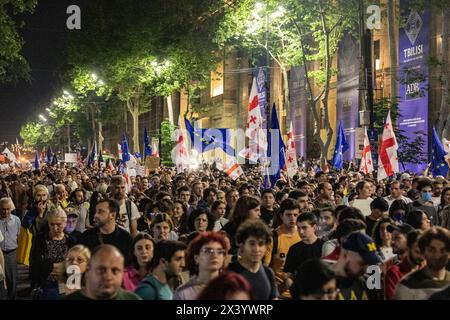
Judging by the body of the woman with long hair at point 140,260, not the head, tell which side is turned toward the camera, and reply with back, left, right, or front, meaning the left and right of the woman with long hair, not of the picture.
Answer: front

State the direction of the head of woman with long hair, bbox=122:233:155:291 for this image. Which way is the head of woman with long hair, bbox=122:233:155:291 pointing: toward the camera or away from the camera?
toward the camera

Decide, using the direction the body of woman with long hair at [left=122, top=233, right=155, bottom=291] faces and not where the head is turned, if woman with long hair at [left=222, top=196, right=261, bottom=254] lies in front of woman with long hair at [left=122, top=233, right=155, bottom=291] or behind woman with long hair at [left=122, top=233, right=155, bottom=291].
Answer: behind

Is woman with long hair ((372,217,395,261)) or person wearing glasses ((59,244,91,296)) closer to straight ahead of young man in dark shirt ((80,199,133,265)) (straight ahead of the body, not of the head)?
the person wearing glasses

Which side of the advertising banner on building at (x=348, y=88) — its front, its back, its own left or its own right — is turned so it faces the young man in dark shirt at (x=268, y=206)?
front

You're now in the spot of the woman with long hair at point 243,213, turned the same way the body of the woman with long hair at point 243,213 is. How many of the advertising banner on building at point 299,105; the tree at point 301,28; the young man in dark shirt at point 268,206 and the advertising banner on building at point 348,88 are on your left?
4

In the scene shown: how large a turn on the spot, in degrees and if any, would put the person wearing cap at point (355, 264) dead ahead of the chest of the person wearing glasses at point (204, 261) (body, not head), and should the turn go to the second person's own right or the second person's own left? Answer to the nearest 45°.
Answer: approximately 45° to the second person's own left

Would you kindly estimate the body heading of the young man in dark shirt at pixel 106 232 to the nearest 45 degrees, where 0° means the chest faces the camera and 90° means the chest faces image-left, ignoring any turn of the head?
approximately 45°

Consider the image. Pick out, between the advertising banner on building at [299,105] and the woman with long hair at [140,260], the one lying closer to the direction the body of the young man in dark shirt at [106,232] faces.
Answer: the woman with long hair

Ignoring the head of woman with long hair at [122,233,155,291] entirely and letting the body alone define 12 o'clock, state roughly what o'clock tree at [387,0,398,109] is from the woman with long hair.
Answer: The tree is roughly at 7 o'clock from the woman with long hair.

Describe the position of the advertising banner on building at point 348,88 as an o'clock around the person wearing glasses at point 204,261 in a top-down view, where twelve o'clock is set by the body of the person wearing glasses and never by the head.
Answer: The advertising banner on building is roughly at 8 o'clock from the person wearing glasses.

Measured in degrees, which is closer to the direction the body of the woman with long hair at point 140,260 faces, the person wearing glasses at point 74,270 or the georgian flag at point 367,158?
the person wearing glasses
